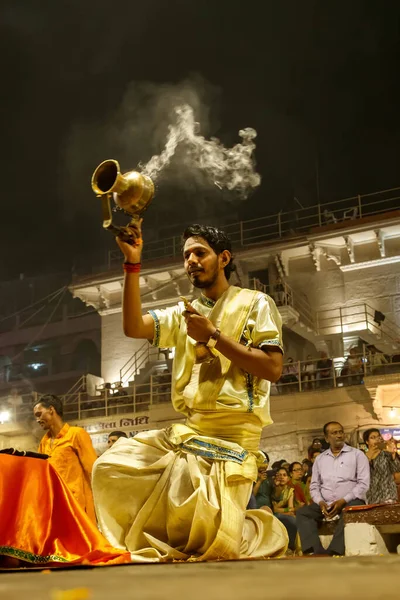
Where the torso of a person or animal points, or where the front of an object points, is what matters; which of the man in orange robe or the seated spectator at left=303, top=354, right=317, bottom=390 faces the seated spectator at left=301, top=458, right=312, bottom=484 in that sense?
the seated spectator at left=303, top=354, right=317, bottom=390

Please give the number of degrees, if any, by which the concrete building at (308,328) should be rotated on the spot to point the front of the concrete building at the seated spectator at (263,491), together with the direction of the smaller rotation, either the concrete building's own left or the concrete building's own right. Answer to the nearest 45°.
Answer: approximately 45° to the concrete building's own left

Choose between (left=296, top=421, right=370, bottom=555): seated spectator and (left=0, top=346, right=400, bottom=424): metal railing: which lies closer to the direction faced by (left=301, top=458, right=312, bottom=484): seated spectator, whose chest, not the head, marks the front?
the seated spectator

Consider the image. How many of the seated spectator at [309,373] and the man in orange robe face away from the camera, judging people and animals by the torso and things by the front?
0

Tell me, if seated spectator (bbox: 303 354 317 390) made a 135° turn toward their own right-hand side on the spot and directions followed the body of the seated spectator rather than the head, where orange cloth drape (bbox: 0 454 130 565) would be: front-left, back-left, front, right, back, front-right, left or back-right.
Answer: back-left

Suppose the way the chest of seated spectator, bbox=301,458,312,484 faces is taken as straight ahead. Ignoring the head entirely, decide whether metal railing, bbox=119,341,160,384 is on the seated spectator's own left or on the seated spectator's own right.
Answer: on the seated spectator's own right

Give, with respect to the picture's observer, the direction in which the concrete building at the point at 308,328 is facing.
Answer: facing the viewer and to the left of the viewer

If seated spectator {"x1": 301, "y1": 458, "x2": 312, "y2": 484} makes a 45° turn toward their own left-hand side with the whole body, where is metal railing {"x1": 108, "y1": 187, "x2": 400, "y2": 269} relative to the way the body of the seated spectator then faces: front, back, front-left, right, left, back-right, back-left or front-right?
back
